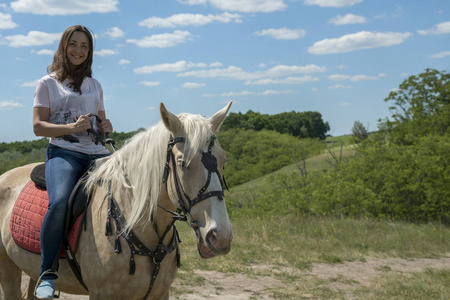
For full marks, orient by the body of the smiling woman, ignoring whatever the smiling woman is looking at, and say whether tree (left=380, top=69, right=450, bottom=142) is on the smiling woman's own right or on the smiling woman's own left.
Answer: on the smiling woman's own left

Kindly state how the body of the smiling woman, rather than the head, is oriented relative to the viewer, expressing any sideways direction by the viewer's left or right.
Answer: facing the viewer and to the right of the viewer

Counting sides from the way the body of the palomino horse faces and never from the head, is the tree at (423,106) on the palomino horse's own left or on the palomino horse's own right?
on the palomino horse's own left
